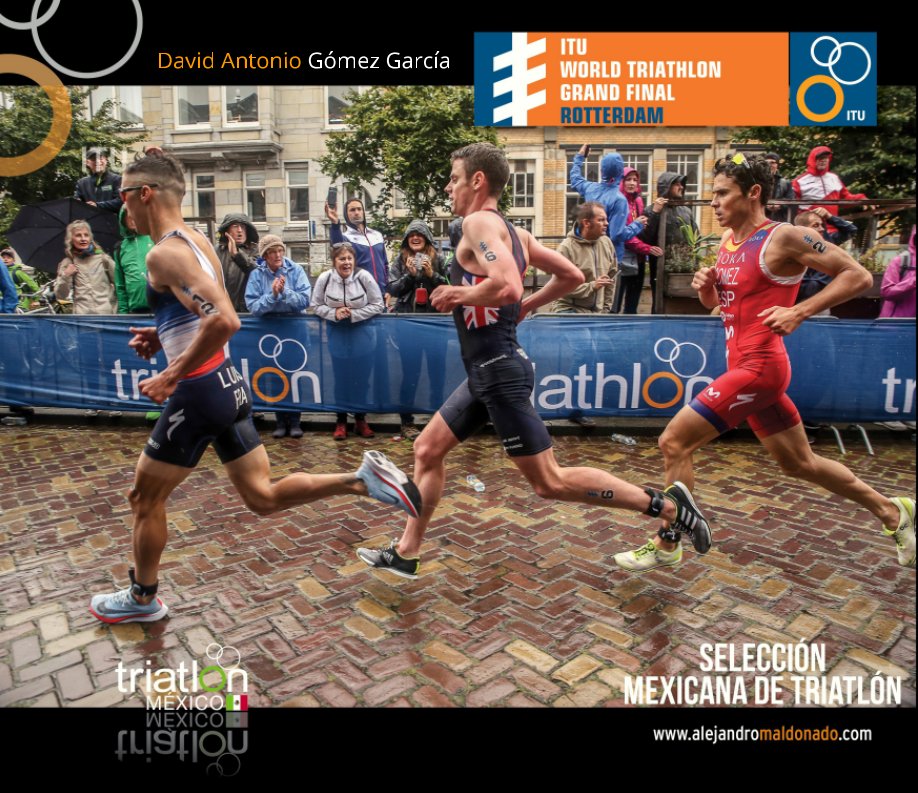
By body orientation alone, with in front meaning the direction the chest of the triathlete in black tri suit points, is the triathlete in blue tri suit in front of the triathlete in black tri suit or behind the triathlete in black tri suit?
in front

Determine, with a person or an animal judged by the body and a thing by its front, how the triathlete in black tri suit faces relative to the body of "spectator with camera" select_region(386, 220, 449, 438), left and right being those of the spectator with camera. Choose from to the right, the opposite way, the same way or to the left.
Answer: to the right

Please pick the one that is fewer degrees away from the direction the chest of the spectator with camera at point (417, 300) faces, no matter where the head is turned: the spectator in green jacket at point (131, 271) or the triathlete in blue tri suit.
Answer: the triathlete in blue tri suit

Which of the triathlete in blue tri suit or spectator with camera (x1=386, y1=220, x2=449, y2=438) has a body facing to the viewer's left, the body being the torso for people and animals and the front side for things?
the triathlete in blue tri suit

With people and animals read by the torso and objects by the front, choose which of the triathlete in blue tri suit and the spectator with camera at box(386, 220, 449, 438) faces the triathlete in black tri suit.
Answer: the spectator with camera

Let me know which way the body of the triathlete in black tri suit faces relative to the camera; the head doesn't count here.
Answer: to the viewer's left

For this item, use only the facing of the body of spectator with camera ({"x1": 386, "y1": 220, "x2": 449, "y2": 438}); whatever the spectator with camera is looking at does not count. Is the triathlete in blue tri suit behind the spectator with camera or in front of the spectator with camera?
in front

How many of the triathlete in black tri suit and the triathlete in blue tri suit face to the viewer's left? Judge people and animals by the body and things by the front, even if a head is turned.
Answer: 2

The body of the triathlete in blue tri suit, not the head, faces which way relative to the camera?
to the viewer's left

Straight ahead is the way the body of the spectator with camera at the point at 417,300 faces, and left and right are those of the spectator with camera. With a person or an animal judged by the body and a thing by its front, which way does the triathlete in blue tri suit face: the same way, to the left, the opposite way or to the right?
to the right

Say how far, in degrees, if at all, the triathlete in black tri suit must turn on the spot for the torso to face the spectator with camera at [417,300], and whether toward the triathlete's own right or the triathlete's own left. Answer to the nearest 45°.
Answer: approximately 90° to the triathlete's own right

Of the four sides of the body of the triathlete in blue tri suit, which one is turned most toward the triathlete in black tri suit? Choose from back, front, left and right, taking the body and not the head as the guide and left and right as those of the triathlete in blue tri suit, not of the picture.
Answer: back
